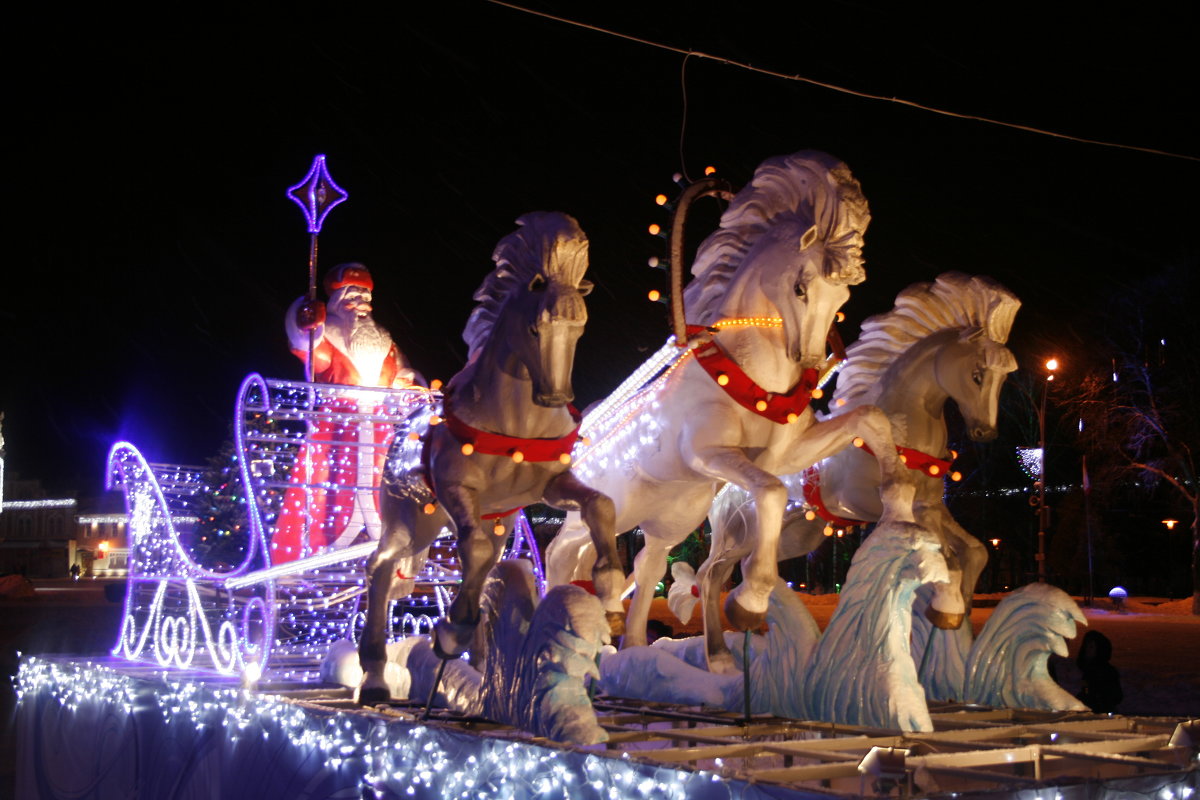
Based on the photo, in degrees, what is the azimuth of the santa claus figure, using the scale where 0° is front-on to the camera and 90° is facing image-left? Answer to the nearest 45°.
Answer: approximately 315°

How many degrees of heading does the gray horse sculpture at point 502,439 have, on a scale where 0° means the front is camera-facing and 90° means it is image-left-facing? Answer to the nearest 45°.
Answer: approximately 315°

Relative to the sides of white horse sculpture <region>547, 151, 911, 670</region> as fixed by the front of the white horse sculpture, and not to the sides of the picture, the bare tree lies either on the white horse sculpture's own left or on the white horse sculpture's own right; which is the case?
on the white horse sculpture's own left

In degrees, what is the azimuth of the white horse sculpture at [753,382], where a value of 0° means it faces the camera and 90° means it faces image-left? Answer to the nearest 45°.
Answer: approximately 315°

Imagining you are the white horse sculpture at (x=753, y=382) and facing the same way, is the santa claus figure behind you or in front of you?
behind
